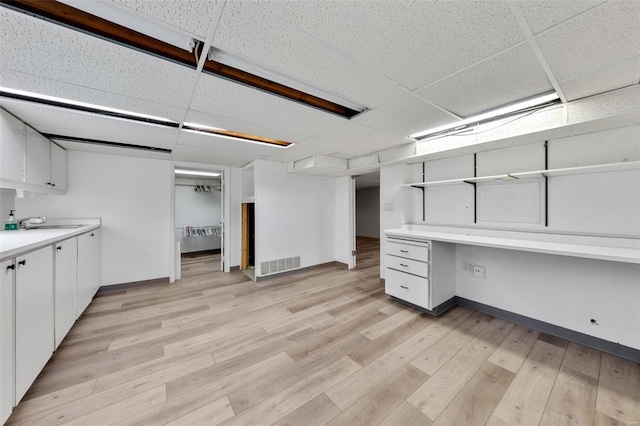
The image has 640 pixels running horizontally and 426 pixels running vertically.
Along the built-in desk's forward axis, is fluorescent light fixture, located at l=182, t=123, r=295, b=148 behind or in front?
in front

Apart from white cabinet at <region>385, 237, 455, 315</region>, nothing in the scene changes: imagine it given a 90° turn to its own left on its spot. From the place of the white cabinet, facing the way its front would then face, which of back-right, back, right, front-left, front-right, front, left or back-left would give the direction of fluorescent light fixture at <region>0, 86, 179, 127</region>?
right

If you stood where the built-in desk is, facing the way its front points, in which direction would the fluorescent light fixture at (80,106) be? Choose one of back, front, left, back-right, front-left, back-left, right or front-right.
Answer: front

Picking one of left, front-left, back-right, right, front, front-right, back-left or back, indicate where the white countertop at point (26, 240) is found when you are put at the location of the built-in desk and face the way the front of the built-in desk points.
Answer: front

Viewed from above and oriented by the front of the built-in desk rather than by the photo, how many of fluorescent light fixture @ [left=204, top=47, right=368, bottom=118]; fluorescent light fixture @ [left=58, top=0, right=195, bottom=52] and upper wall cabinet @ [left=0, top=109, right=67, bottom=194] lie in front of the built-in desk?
3

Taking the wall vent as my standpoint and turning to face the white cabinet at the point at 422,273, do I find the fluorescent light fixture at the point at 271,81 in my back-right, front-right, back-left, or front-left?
front-right

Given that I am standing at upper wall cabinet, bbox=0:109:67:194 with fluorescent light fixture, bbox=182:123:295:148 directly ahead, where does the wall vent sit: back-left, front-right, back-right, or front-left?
front-left

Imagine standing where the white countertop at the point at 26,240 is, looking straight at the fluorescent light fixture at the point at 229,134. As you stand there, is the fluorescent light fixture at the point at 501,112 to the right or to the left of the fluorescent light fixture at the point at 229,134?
right

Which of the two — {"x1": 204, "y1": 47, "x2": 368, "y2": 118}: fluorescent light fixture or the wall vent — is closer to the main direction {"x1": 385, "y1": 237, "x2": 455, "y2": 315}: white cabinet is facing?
the fluorescent light fixture

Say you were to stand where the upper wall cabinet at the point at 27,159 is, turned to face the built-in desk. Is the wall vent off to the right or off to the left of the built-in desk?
left

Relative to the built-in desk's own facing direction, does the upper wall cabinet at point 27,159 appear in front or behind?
in front

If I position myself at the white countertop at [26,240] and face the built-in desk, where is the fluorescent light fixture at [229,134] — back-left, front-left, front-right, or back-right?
front-left

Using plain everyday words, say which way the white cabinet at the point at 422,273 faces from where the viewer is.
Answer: facing the viewer and to the left of the viewer

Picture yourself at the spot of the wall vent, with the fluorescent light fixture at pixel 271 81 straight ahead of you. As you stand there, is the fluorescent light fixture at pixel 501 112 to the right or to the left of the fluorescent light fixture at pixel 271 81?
left
